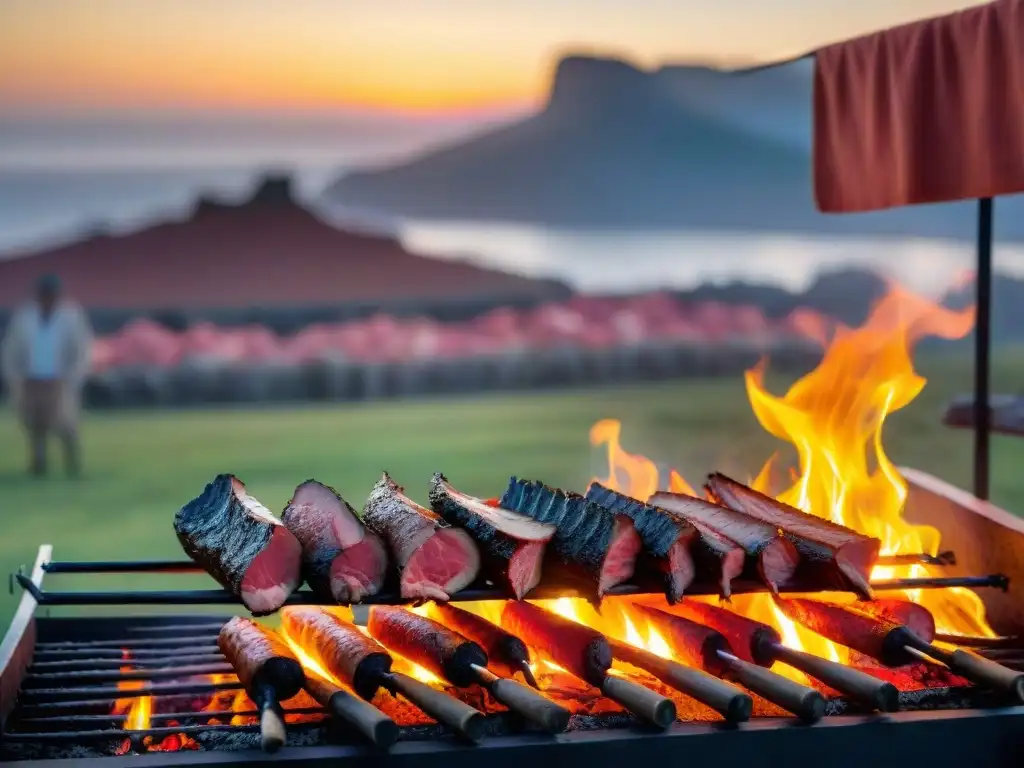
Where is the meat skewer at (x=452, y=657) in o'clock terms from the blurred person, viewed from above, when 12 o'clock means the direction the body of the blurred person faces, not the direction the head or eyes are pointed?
The meat skewer is roughly at 12 o'clock from the blurred person.

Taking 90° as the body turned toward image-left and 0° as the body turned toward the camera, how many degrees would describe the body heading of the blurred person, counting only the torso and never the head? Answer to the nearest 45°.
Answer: approximately 0°

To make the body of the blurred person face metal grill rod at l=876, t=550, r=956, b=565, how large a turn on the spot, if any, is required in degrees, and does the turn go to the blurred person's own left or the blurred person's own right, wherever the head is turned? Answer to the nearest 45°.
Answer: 0° — they already face it

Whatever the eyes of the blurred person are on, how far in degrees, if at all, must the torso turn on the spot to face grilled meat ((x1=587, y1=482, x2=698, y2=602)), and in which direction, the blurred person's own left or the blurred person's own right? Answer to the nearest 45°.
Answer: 0° — they already face it

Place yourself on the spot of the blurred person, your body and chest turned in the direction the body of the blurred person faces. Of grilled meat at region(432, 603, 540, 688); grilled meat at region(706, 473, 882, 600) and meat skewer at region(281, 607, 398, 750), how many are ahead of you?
3

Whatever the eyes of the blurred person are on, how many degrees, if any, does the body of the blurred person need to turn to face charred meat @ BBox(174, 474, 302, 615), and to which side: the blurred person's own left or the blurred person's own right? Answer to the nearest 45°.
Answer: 0° — they already face it

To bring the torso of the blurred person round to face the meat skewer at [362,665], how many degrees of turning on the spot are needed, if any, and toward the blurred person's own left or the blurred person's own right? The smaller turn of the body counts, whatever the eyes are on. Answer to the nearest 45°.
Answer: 0° — they already face it

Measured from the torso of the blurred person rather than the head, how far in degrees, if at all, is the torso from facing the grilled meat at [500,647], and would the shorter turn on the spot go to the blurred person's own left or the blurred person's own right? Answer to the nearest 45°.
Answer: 0° — they already face it

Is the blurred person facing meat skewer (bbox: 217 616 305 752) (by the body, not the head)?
yes
